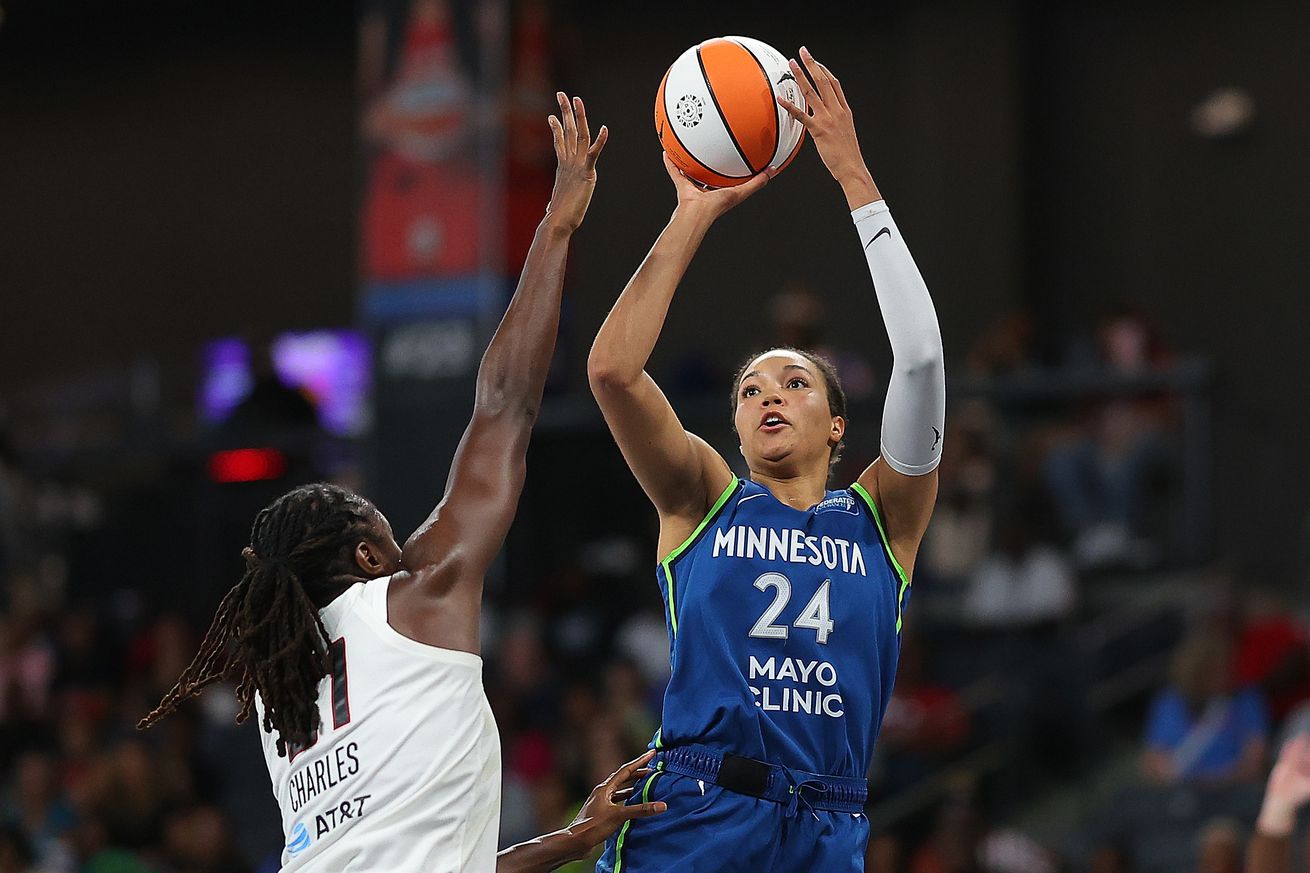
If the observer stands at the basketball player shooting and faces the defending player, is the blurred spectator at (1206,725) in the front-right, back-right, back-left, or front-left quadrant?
back-right

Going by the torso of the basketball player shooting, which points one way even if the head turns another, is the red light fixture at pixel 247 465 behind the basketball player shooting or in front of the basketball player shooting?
behind

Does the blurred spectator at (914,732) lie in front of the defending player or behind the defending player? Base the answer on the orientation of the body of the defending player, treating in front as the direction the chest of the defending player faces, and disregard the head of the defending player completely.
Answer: in front

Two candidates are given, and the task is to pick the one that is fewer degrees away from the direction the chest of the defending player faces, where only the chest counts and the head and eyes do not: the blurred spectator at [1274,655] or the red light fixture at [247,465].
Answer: the blurred spectator

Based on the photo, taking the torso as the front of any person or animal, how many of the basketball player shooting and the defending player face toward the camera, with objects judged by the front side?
1

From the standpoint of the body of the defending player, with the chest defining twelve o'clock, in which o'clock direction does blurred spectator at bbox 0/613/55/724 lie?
The blurred spectator is roughly at 10 o'clock from the defending player.

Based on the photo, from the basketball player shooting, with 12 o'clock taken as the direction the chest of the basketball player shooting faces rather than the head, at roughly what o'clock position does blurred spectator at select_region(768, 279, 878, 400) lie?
The blurred spectator is roughly at 6 o'clock from the basketball player shooting.

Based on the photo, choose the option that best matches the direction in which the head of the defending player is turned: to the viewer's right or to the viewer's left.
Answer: to the viewer's right

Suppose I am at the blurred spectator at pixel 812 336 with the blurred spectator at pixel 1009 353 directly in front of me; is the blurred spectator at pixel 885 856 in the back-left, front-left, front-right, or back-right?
front-right

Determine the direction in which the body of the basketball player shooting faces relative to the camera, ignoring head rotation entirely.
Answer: toward the camera

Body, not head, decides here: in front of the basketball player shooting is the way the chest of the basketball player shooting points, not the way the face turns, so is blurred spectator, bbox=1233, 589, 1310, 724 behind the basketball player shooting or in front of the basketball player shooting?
behind

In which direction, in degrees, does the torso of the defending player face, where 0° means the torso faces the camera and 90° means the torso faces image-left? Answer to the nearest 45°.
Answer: approximately 225°
